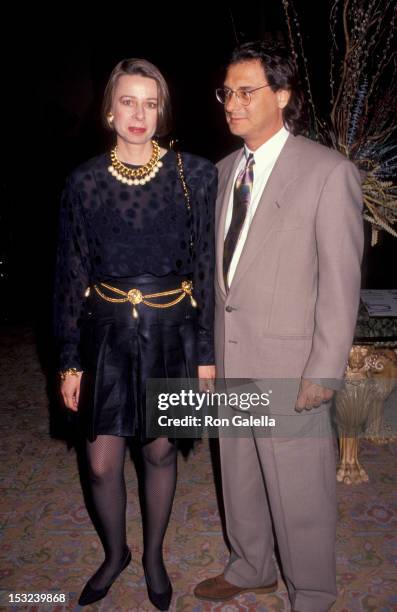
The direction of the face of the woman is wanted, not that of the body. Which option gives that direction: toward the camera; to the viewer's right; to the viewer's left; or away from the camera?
toward the camera

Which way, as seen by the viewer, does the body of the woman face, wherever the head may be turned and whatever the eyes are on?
toward the camera

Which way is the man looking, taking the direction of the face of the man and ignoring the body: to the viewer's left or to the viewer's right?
to the viewer's left

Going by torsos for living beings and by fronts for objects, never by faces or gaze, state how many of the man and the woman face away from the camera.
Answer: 0
